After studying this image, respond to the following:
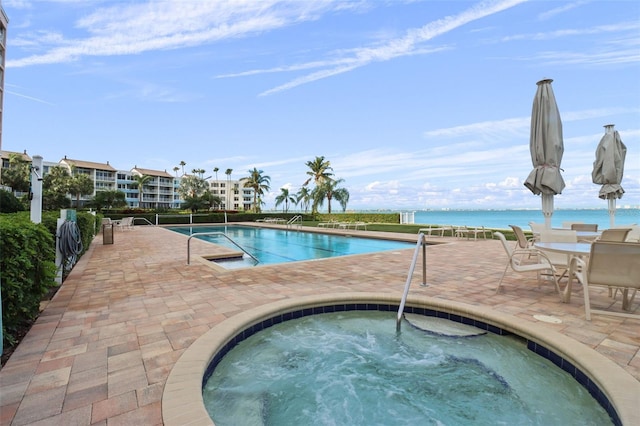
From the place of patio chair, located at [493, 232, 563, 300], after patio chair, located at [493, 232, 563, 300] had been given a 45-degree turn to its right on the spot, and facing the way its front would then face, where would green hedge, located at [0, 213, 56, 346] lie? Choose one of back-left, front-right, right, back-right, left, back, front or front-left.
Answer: right

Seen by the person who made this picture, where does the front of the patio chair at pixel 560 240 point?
facing the viewer

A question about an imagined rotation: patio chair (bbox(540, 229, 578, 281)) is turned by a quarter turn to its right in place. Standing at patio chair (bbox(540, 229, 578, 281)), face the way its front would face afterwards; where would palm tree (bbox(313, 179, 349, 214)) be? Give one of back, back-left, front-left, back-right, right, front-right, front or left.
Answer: front-right

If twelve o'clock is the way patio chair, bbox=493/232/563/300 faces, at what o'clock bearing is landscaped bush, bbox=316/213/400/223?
The landscaped bush is roughly at 8 o'clock from the patio chair.

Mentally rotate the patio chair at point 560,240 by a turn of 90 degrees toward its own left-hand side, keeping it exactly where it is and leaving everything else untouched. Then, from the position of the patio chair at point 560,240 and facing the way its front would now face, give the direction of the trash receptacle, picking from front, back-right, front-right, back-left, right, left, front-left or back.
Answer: back

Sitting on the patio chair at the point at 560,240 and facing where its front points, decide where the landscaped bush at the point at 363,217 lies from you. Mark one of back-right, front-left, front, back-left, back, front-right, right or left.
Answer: back-right

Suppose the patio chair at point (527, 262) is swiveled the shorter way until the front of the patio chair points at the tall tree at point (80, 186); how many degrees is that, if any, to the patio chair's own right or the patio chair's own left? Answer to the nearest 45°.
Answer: approximately 180°

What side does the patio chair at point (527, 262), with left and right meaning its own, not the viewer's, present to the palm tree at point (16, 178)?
back

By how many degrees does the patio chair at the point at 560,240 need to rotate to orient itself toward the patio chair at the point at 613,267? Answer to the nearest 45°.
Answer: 0° — it already faces it

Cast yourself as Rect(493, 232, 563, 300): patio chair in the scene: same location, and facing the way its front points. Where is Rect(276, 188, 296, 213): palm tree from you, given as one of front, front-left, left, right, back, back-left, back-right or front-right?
back-left

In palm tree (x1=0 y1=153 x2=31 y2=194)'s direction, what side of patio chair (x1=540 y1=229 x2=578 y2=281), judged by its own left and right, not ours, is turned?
right

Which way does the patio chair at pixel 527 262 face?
to the viewer's right

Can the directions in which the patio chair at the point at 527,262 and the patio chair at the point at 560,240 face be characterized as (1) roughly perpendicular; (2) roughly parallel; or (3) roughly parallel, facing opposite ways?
roughly perpendicular

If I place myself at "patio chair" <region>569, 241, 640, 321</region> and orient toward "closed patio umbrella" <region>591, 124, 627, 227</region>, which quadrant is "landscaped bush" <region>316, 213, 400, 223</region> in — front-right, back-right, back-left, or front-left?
front-left
